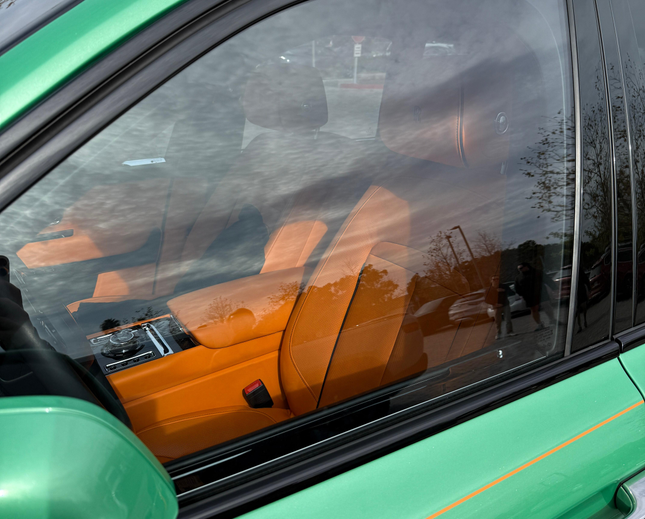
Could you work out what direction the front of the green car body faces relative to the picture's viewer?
facing the viewer and to the left of the viewer

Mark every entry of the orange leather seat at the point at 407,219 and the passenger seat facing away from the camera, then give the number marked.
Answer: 0
